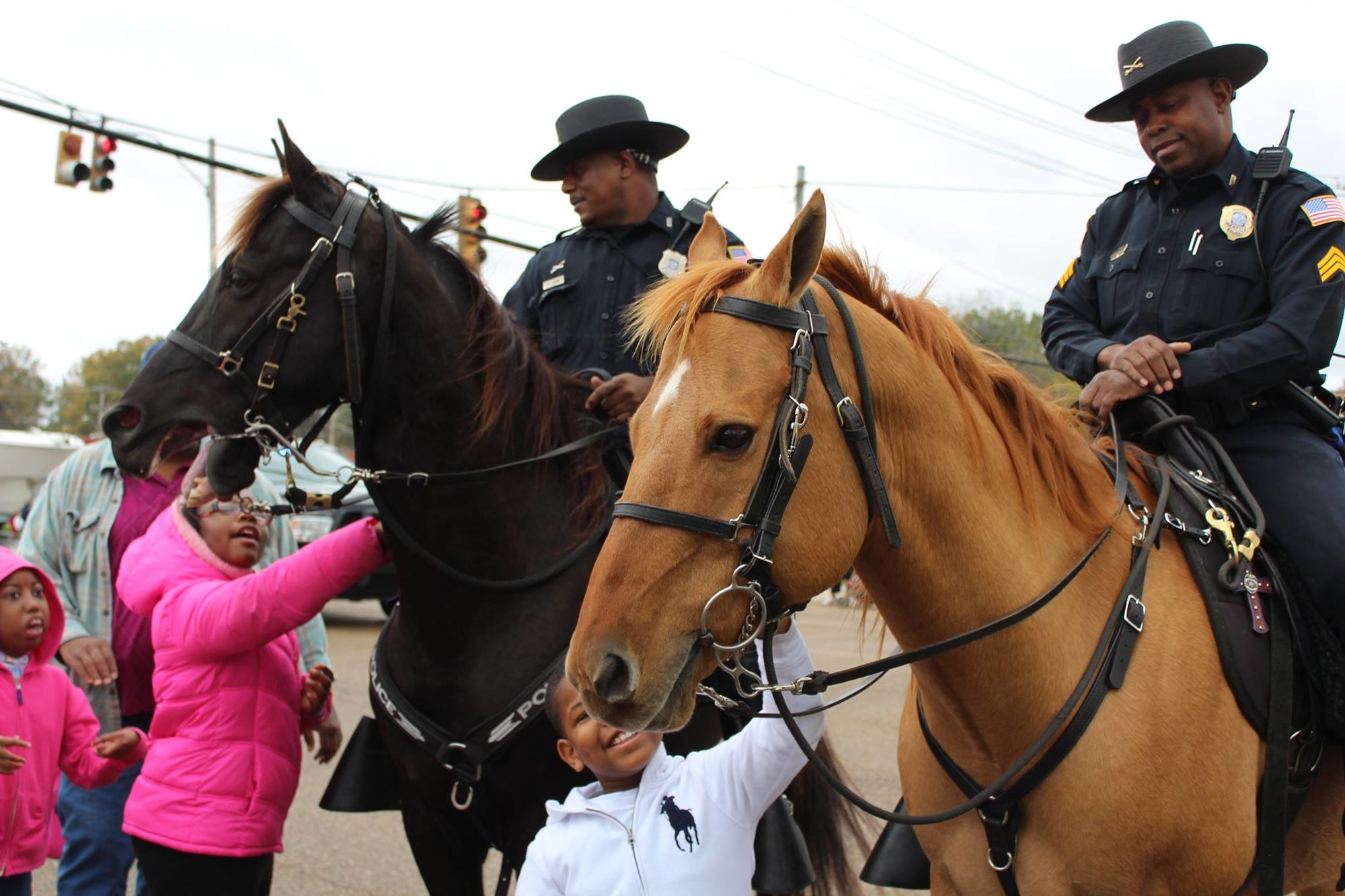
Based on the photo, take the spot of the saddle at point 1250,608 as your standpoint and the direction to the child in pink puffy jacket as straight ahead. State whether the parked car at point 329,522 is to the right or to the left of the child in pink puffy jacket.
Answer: right

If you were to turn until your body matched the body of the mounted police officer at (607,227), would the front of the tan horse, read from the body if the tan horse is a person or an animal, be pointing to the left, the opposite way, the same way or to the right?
the same way

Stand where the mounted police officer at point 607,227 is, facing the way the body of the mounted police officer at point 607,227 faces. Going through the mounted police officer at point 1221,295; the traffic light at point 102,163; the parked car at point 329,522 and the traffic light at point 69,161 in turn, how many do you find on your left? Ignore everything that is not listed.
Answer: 1

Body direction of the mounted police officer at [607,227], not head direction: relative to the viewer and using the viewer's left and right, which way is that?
facing the viewer and to the left of the viewer

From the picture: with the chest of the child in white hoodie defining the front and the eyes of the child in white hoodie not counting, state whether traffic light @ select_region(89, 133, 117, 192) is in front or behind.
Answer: behind

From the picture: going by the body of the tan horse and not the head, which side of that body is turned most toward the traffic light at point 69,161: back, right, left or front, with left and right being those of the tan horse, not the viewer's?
right

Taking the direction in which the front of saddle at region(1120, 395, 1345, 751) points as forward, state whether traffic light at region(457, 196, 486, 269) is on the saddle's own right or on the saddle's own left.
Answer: on the saddle's own right

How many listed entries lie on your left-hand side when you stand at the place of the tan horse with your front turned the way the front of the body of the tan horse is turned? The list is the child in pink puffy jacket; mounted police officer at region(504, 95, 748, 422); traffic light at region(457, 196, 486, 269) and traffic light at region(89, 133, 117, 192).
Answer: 0

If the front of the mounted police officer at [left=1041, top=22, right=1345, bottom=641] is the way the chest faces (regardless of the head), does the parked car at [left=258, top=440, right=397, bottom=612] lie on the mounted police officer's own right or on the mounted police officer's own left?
on the mounted police officer's own right

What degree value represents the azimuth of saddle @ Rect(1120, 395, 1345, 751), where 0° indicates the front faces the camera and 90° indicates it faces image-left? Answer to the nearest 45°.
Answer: approximately 45°

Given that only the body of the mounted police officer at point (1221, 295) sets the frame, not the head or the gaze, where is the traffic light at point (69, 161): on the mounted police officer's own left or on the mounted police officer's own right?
on the mounted police officer's own right

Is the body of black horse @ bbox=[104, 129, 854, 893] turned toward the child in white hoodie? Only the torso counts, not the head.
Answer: no

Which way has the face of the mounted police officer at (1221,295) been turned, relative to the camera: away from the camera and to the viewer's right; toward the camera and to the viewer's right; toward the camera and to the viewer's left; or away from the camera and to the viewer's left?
toward the camera and to the viewer's left

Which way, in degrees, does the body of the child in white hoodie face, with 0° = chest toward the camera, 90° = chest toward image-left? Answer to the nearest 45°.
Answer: approximately 0°
